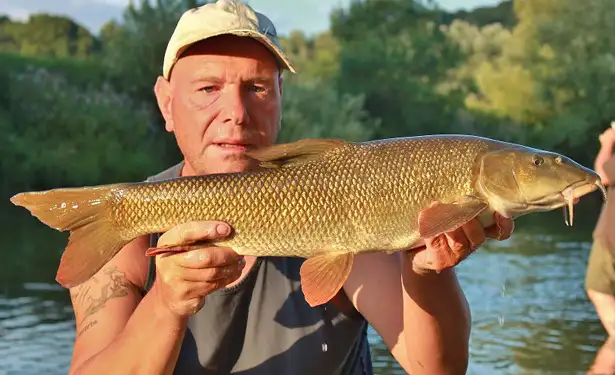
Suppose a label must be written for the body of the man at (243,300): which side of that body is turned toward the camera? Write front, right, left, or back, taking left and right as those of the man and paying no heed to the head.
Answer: front

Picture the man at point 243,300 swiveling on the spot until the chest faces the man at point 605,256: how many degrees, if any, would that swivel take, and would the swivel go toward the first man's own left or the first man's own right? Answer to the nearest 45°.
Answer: approximately 135° to the first man's own left
